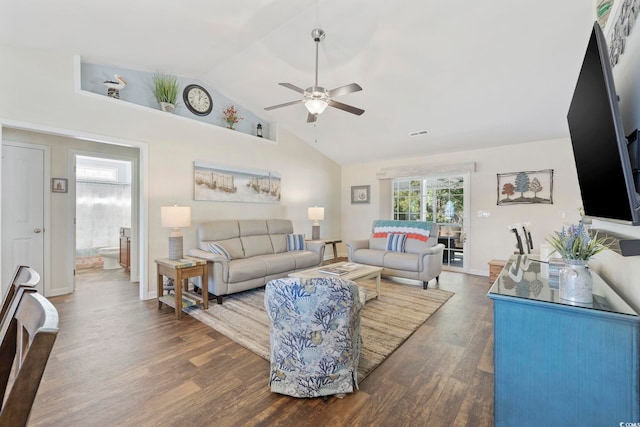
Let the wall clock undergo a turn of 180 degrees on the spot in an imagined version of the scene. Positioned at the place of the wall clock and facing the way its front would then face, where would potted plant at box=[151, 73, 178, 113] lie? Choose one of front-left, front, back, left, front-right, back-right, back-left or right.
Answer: left

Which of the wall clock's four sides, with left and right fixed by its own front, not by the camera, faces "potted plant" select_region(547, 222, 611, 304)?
front

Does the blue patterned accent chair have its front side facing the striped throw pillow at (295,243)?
yes

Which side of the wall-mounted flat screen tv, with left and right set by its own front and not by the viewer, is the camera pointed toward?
left

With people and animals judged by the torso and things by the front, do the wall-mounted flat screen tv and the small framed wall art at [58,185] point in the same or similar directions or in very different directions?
very different directions

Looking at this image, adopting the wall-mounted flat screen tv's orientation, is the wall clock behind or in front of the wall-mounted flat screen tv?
in front

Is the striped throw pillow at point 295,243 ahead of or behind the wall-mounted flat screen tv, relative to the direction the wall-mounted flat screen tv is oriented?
ahead

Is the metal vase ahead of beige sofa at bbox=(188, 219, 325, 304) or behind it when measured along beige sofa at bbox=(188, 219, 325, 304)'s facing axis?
ahead

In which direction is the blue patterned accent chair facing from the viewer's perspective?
away from the camera

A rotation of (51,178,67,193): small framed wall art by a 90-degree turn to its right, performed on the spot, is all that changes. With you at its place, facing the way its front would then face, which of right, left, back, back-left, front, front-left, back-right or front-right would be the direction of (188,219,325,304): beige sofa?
back-left

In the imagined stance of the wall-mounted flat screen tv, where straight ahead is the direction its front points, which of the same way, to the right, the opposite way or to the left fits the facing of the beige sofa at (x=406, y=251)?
to the left

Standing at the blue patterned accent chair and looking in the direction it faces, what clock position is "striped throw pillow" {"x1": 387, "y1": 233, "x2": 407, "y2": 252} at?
The striped throw pillow is roughly at 1 o'clock from the blue patterned accent chair.
